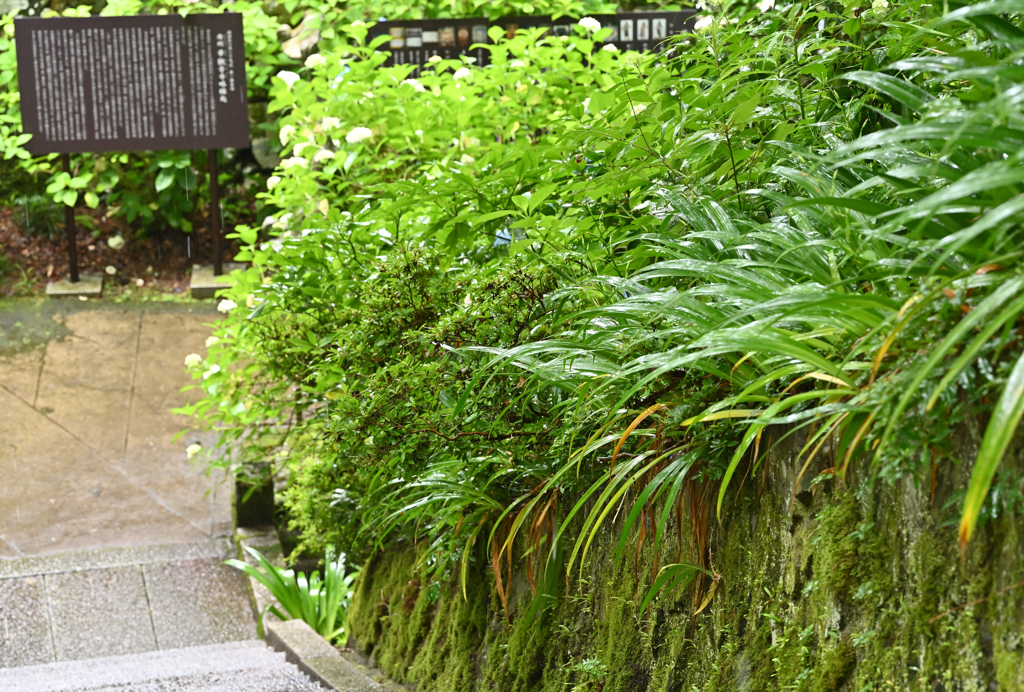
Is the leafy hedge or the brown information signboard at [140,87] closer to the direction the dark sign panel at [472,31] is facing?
the leafy hedge

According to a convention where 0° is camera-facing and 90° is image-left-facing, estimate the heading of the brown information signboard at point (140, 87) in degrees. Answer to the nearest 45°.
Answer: approximately 0°

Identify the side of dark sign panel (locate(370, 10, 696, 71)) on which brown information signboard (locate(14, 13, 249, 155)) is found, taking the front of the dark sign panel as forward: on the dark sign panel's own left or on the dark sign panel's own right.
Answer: on the dark sign panel's own right

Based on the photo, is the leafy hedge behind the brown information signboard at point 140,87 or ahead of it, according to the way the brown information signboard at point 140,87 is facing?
ahead

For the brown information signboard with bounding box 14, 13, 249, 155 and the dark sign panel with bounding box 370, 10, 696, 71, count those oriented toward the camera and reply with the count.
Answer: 2

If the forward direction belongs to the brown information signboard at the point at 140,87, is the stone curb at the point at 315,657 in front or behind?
in front

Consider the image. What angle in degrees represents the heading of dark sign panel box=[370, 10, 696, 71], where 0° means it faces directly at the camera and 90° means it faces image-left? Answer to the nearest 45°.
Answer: approximately 0°

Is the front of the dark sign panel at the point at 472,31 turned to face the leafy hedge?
yes
